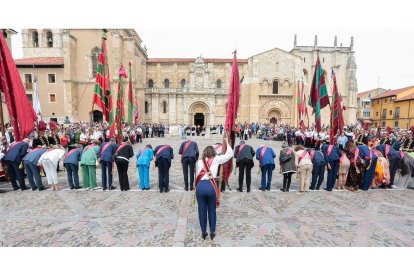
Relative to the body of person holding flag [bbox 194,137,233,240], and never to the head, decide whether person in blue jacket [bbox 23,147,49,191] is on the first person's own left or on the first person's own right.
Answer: on the first person's own left

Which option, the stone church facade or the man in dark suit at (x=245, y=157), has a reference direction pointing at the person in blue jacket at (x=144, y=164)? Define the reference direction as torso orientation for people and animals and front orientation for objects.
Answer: the stone church facade

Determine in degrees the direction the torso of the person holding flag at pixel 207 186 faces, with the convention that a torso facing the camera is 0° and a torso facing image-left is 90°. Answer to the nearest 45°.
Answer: approximately 180°

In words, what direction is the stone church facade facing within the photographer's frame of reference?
facing the viewer
